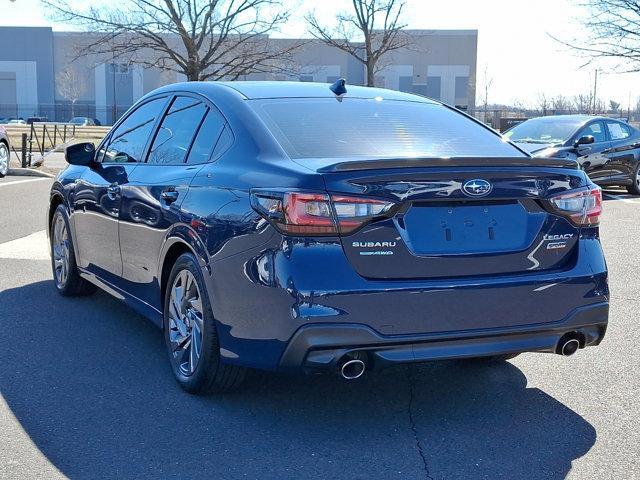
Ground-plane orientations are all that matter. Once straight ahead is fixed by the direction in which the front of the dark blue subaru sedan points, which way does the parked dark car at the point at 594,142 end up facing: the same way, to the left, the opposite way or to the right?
to the left

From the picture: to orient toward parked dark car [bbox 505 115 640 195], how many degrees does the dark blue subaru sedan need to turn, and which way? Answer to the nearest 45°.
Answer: approximately 45° to its right

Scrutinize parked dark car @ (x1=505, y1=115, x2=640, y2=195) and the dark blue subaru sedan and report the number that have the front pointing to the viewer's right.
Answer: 0

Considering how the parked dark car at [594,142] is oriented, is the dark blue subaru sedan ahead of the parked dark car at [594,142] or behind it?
ahead

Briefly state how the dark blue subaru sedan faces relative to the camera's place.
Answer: facing away from the viewer and to the left of the viewer

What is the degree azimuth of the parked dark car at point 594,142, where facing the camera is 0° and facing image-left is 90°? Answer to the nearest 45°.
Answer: approximately 45°
